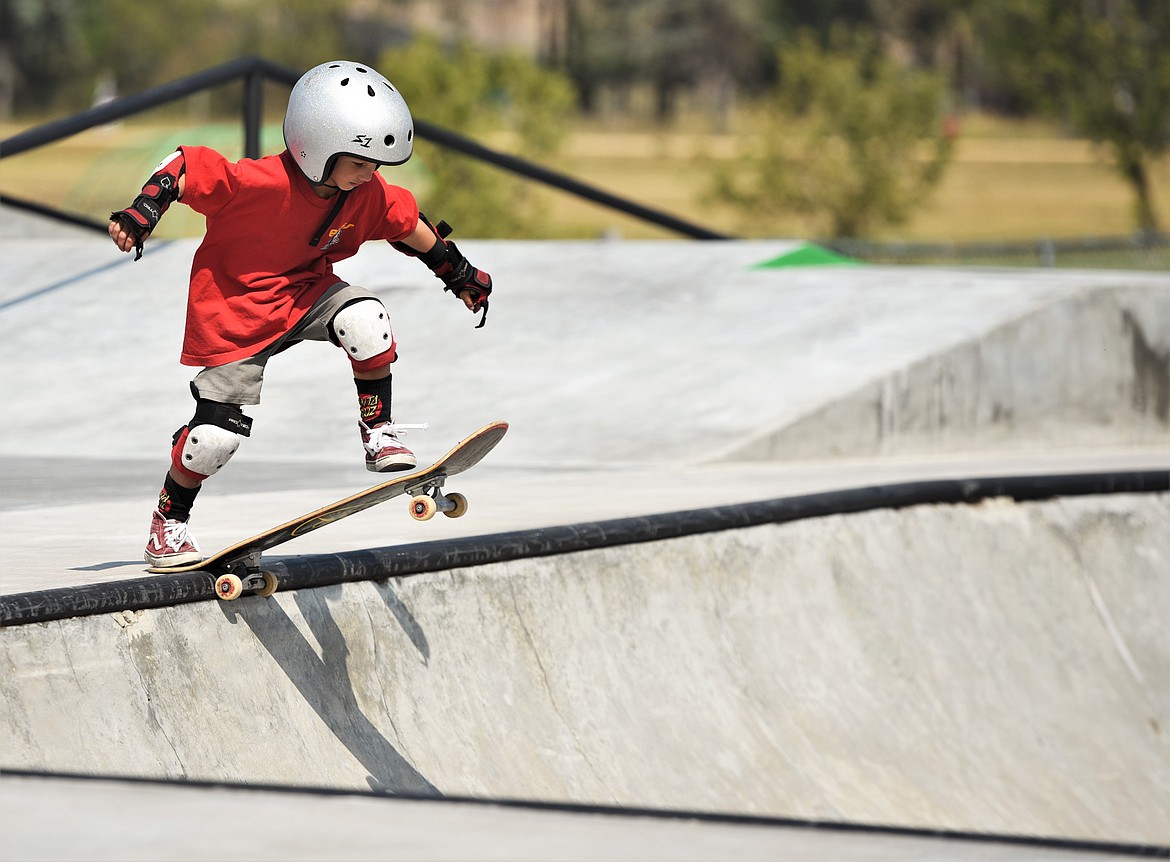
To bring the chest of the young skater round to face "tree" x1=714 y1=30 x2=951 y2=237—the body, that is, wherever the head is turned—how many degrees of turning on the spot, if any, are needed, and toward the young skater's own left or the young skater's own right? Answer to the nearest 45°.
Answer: approximately 135° to the young skater's own left

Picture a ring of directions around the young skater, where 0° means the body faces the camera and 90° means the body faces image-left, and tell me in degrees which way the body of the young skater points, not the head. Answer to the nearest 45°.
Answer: approximately 315°

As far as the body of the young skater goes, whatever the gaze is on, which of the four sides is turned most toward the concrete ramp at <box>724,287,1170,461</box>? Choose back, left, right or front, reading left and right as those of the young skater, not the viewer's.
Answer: left

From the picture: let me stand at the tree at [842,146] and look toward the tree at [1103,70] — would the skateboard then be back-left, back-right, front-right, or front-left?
back-right

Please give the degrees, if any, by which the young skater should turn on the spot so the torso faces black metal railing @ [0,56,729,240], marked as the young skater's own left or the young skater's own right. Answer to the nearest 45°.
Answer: approximately 135° to the young skater's own left
